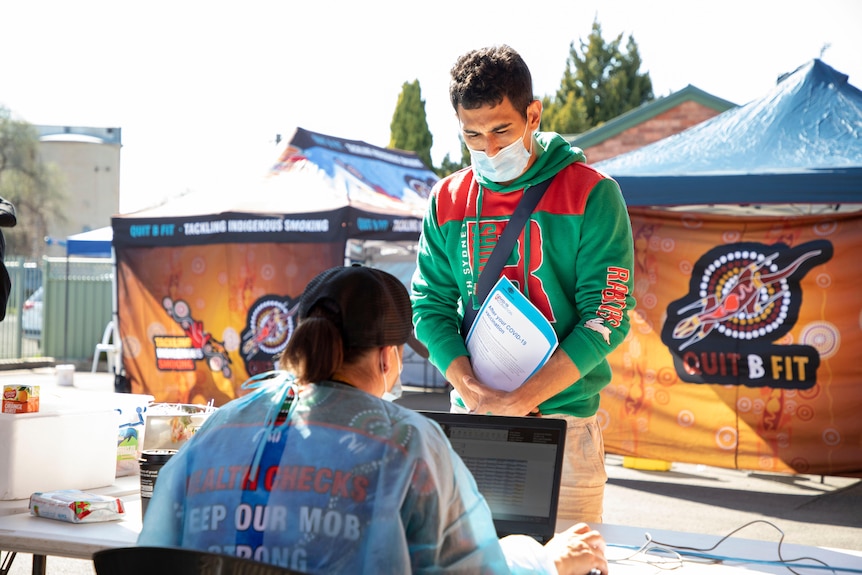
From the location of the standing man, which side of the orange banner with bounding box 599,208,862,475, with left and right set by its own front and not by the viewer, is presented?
front

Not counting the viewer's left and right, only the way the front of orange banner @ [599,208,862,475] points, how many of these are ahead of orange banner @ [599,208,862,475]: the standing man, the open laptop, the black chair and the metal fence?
3

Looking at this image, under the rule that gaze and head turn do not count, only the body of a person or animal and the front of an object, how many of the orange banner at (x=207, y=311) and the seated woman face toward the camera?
1

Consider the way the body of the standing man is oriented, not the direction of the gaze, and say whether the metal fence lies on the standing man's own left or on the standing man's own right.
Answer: on the standing man's own right

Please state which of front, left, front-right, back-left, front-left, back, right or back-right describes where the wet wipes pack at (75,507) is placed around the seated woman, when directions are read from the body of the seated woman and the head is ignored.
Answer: left

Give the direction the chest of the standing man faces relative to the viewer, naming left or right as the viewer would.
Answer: facing the viewer and to the left of the viewer

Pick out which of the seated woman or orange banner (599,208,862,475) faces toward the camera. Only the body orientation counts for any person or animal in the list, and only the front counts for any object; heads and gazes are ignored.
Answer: the orange banner

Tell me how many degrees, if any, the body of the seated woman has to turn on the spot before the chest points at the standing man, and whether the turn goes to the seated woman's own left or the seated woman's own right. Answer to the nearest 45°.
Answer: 0° — they already face them

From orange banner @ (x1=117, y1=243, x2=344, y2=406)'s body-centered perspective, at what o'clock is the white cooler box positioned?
The white cooler box is roughly at 12 o'clock from the orange banner.

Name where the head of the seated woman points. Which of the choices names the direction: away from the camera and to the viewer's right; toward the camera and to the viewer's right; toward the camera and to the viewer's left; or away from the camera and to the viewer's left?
away from the camera and to the viewer's right

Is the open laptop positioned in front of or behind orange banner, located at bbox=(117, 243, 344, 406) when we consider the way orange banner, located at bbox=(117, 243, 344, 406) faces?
in front

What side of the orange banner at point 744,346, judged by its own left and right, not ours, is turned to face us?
front

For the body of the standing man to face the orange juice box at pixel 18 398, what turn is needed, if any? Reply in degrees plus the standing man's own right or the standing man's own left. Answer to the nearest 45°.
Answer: approximately 45° to the standing man's own right

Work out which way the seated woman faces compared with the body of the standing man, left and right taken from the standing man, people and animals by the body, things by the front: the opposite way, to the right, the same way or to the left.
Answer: the opposite way

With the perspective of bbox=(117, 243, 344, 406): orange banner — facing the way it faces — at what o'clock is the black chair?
The black chair is roughly at 12 o'clock from the orange banner.

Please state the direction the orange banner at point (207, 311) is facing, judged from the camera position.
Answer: facing the viewer

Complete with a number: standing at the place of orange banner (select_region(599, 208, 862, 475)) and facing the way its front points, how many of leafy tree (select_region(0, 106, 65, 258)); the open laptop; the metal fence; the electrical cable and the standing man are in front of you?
3

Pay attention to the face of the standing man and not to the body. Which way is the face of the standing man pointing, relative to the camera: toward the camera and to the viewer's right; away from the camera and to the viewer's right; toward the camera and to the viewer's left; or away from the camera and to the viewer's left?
toward the camera and to the viewer's left

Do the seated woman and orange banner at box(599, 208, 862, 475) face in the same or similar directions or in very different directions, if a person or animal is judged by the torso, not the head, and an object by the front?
very different directions
